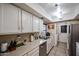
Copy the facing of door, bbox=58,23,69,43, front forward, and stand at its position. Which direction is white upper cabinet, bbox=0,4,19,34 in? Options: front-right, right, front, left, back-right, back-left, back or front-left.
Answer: front

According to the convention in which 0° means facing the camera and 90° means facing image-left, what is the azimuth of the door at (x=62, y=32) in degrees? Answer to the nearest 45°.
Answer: approximately 0°
